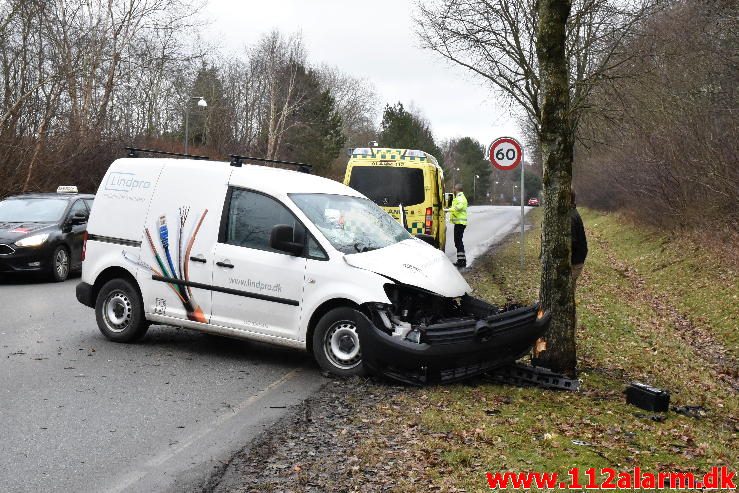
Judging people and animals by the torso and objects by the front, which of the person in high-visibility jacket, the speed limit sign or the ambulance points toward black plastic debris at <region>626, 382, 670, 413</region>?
the speed limit sign

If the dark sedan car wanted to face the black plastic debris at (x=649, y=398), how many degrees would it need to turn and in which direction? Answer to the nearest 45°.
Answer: approximately 90° to its left

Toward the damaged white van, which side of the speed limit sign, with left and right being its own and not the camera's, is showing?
front

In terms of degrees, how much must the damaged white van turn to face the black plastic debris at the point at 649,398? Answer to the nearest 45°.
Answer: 0° — it already faces it

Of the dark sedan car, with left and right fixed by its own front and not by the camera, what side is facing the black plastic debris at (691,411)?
left

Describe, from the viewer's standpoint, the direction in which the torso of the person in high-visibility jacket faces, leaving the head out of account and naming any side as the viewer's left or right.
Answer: facing to the left of the viewer

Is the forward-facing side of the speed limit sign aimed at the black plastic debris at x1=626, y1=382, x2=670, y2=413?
yes

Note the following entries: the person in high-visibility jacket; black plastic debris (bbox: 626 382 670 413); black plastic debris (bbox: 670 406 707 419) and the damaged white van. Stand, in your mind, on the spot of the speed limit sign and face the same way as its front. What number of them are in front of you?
3

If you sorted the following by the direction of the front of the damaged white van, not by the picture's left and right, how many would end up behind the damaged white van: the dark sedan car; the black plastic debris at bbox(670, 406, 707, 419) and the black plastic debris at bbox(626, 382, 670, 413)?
1
